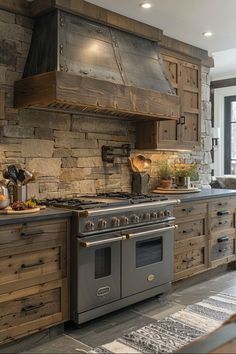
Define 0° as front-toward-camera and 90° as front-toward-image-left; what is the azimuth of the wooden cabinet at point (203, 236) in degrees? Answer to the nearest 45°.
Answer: approximately 315°

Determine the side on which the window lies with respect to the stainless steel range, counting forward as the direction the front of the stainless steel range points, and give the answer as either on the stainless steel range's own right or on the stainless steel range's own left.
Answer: on the stainless steel range's own left

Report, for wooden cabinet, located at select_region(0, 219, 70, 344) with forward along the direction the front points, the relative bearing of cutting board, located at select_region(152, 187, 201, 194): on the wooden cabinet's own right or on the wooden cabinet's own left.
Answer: on the wooden cabinet's own left

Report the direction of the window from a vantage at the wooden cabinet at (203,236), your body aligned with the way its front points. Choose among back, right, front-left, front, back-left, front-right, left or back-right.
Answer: back-left

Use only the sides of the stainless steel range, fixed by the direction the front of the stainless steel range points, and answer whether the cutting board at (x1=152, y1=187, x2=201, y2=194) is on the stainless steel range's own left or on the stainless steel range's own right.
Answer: on the stainless steel range's own left

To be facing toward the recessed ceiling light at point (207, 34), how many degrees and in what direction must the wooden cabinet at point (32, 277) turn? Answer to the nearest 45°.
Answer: approximately 90° to its left

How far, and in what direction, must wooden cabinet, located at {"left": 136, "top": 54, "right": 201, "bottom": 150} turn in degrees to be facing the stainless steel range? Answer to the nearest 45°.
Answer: approximately 45° to its right

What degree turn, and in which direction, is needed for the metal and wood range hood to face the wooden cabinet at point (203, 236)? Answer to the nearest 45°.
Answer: approximately 90° to its left

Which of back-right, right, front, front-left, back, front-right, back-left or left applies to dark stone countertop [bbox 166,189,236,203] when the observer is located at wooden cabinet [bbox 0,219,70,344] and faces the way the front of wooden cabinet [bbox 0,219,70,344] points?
left

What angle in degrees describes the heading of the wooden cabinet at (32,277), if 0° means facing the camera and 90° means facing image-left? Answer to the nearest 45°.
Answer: approximately 315°

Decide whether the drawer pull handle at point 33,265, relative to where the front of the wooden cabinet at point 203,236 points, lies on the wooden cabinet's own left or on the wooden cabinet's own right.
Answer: on the wooden cabinet's own right

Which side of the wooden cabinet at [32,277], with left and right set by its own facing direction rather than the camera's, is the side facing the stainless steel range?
left

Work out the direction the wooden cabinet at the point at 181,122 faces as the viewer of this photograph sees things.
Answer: facing the viewer and to the right of the viewer
